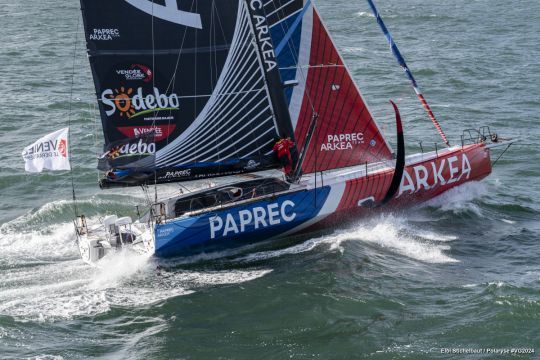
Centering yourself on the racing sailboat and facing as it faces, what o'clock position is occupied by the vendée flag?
The vendée flag is roughly at 7 o'clock from the racing sailboat.

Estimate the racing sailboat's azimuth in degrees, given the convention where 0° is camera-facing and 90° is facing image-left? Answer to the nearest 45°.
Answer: approximately 225°
